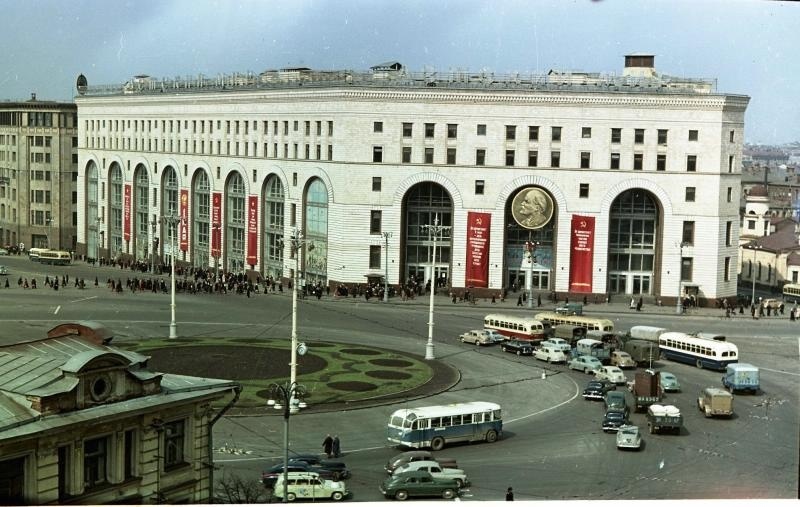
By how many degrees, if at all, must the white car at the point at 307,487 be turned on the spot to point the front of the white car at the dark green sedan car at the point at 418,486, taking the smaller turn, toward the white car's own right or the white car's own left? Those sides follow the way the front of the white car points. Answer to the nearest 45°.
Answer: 0° — it already faces it

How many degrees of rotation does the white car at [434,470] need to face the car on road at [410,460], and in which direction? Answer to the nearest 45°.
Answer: approximately 135° to its left

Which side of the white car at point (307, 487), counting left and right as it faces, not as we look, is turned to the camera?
right

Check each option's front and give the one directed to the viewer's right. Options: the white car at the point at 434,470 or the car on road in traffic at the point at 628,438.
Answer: the white car

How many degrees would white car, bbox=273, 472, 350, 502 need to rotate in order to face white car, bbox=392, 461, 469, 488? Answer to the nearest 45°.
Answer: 0° — it already faces it

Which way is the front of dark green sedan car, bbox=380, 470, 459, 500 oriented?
to the viewer's right

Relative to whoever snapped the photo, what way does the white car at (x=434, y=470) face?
facing to the right of the viewer
